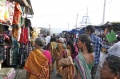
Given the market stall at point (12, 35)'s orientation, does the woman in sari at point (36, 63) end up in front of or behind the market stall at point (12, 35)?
in front

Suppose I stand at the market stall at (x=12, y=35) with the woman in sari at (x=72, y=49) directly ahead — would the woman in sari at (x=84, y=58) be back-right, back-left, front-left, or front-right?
front-right

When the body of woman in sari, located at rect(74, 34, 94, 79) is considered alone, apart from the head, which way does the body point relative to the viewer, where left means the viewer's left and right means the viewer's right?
facing away from the viewer and to the left of the viewer

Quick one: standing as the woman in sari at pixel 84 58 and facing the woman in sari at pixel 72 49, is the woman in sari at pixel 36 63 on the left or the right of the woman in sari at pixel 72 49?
left

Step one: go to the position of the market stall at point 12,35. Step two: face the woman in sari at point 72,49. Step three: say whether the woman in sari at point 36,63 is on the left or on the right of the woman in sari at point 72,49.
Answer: right

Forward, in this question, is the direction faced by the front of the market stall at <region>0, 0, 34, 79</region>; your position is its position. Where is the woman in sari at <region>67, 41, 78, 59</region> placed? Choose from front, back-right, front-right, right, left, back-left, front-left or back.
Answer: front

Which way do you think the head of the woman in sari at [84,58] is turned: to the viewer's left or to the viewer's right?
to the viewer's left
